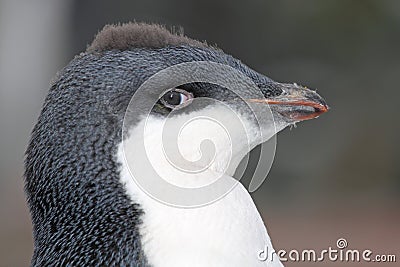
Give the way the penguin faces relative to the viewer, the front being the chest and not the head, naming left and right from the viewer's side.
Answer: facing to the right of the viewer
